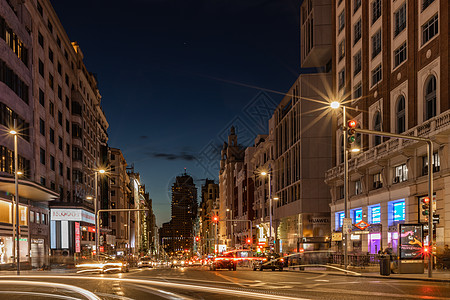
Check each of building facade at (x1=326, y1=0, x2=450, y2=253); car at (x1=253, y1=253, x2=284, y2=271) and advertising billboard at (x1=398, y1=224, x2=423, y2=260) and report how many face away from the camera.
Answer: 1

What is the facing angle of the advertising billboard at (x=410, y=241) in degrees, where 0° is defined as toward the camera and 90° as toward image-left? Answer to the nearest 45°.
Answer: approximately 0°

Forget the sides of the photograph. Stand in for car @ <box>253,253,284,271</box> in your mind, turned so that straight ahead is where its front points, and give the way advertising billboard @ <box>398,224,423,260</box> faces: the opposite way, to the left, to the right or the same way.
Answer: the opposite way

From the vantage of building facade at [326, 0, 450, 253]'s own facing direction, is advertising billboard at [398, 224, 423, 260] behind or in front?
in front

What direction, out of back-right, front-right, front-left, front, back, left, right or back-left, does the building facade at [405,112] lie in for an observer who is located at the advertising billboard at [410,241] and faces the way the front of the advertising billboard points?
back

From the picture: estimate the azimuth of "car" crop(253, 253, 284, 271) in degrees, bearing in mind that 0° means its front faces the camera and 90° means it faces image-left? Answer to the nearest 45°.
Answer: approximately 180°

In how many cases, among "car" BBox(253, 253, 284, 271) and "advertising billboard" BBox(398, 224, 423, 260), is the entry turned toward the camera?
1

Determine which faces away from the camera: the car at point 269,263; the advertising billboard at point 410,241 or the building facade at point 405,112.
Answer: the car
